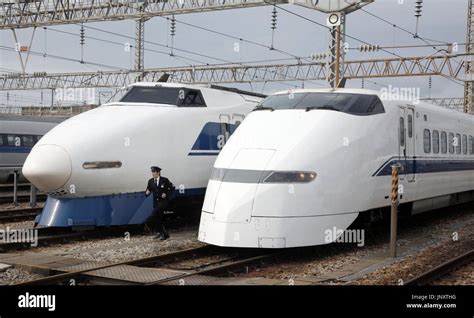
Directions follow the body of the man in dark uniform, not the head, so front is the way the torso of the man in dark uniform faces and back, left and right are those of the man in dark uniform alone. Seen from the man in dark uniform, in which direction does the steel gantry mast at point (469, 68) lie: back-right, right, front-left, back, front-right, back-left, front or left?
back

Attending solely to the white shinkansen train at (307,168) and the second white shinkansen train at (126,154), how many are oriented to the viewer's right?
0

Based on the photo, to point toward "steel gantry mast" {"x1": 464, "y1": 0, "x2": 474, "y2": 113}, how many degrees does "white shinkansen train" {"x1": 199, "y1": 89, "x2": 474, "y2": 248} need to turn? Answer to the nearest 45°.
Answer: approximately 135° to its right

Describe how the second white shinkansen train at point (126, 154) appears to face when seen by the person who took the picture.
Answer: facing the viewer and to the left of the viewer

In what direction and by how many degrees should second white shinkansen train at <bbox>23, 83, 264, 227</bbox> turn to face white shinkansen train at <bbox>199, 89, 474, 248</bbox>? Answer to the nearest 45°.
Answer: approximately 90° to its left

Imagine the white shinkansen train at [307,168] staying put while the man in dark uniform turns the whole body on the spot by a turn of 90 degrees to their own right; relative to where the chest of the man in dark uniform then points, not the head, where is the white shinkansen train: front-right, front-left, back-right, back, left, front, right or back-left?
back

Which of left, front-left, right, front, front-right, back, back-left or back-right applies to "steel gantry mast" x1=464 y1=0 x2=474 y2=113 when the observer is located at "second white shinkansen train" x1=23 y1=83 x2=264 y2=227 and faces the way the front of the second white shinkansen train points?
back

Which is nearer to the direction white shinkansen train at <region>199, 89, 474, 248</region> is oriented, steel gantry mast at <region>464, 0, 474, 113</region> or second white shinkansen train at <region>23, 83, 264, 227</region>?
the second white shinkansen train
